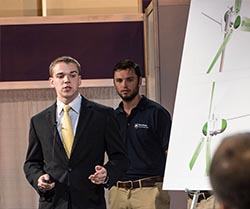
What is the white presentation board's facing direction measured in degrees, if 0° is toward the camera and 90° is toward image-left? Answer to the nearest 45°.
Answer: approximately 0°

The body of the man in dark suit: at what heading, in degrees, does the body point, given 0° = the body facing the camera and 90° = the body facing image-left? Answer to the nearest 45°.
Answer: approximately 0°

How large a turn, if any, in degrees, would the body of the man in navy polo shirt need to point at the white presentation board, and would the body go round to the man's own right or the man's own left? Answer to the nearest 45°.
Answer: approximately 45° to the man's own left
